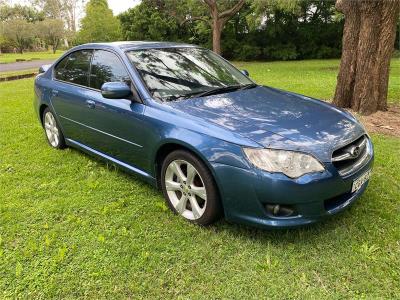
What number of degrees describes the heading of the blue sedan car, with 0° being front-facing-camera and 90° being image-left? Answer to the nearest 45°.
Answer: approximately 315°

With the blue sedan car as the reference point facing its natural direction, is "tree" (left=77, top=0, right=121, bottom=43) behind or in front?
behind

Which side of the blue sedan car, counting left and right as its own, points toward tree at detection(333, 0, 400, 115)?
left

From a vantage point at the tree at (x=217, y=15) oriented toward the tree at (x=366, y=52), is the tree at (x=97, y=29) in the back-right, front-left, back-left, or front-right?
back-right

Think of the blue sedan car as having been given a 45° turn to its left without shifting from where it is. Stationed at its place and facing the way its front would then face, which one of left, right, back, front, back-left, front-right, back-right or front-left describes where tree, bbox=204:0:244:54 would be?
left
